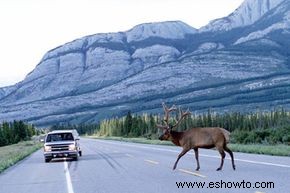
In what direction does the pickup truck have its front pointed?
toward the camera

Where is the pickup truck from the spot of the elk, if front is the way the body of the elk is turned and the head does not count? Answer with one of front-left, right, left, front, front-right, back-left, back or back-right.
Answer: front-right

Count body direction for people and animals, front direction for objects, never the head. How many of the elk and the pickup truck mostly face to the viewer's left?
1

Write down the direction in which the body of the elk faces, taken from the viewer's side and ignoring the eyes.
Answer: to the viewer's left

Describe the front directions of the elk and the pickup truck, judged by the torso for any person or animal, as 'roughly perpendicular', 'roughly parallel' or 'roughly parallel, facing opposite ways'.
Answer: roughly perpendicular

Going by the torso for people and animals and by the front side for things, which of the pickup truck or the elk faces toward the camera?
the pickup truck

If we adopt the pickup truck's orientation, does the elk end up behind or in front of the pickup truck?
in front
